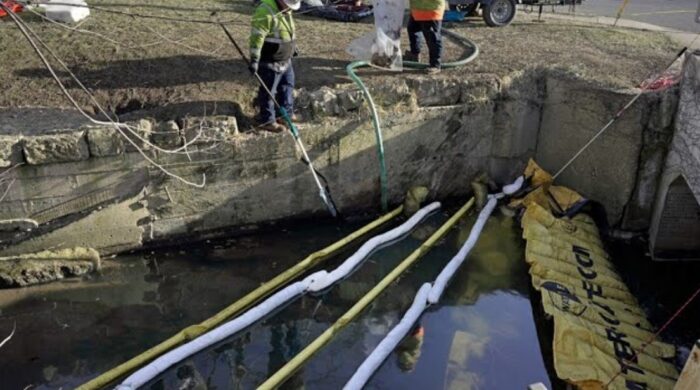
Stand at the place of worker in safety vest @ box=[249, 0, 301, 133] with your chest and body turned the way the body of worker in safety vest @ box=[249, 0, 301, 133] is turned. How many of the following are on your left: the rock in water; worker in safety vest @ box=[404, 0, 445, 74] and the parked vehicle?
2

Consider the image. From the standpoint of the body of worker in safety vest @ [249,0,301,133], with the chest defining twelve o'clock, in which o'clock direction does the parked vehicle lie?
The parked vehicle is roughly at 9 o'clock from the worker in safety vest.

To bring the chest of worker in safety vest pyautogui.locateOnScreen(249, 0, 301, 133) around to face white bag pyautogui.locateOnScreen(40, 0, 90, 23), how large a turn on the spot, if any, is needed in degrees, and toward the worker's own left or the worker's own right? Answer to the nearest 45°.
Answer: approximately 180°

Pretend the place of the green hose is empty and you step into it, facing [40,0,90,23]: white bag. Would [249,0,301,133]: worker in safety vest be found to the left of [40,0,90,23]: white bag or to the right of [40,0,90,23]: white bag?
left

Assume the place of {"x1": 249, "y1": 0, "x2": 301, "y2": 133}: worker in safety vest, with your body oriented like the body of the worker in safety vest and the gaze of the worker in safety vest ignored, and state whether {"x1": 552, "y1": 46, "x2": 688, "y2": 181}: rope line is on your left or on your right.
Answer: on your left

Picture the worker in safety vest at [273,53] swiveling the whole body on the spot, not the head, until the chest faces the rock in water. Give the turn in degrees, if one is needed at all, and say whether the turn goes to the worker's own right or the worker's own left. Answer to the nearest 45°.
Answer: approximately 135° to the worker's own right

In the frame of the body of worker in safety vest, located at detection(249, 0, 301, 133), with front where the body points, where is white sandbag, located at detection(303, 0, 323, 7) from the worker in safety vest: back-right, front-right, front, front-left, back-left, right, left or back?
back-left

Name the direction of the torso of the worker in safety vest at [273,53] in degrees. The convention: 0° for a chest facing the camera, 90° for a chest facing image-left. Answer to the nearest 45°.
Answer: approximately 315°
